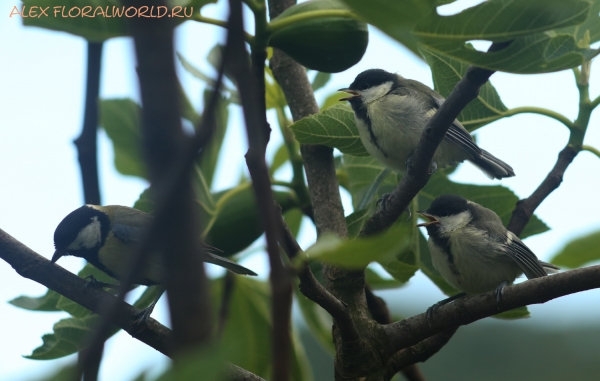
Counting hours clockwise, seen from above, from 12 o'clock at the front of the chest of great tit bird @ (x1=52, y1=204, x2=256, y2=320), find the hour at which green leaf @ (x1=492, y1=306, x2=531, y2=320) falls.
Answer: The green leaf is roughly at 7 o'clock from the great tit bird.

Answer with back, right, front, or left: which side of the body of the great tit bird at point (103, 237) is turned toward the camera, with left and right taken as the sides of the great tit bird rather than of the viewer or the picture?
left

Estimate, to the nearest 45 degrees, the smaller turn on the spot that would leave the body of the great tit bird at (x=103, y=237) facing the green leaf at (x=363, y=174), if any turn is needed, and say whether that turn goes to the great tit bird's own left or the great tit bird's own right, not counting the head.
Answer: approximately 135° to the great tit bird's own left

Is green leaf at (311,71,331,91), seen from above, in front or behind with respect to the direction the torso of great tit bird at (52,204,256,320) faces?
behind

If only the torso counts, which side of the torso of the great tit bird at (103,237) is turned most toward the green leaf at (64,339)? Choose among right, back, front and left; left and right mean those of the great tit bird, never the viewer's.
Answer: front

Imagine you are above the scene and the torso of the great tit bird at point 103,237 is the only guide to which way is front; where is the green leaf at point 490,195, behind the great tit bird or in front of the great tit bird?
behind
